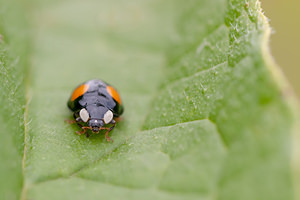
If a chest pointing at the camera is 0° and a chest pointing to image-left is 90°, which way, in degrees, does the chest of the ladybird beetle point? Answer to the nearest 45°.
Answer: approximately 0°
